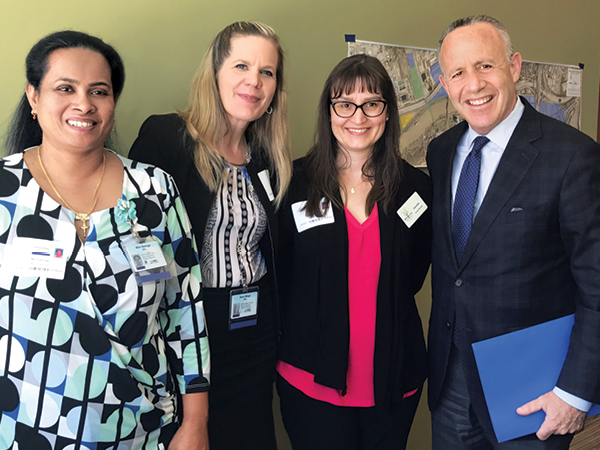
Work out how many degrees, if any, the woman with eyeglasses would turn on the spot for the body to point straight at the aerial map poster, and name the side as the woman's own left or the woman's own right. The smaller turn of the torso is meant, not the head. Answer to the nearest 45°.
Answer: approximately 180°

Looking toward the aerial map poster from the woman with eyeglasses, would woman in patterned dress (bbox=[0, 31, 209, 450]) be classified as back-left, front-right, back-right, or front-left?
back-left

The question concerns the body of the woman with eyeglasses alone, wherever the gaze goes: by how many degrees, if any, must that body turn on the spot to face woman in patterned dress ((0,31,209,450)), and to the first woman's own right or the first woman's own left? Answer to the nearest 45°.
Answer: approximately 45° to the first woman's own right

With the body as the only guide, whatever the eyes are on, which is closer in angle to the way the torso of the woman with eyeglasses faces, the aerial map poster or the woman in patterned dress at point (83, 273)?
the woman in patterned dress

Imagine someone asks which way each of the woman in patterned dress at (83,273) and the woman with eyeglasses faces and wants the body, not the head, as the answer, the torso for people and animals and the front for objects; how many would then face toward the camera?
2

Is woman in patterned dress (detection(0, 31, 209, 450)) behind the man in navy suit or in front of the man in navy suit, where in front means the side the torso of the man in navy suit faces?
in front

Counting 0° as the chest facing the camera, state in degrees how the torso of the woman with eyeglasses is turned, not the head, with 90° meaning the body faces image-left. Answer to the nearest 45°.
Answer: approximately 0°

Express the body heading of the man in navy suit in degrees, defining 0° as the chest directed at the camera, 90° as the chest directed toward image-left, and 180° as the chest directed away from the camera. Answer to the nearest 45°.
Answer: approximately 45°
